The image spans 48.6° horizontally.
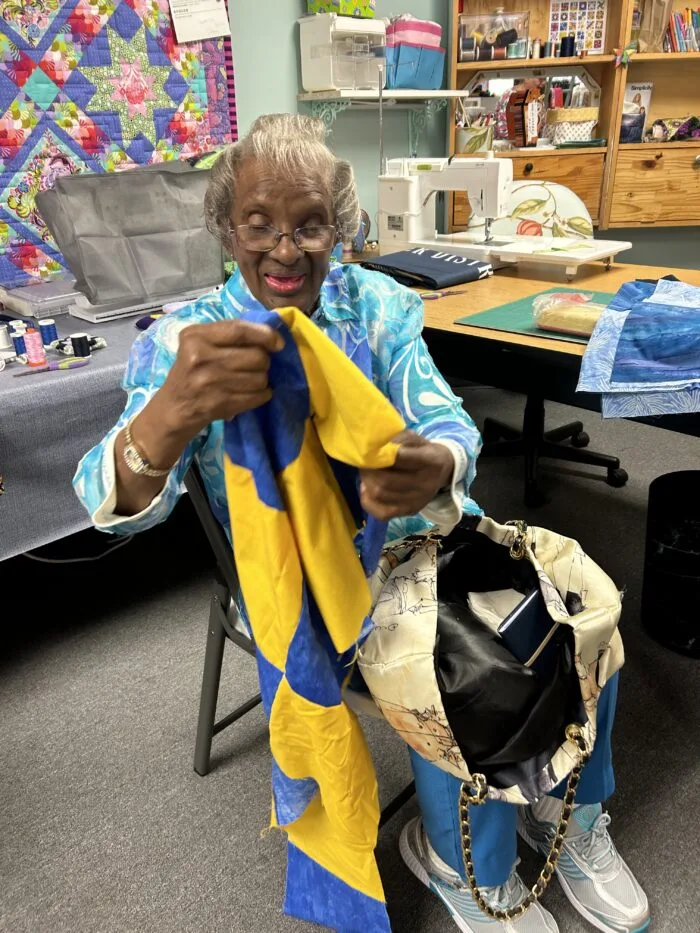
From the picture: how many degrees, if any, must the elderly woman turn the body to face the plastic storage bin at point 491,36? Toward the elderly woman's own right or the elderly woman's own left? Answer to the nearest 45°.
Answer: approximately 135° to the elderly woman's own left

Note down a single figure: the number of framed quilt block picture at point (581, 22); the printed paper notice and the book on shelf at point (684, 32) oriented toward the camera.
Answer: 3

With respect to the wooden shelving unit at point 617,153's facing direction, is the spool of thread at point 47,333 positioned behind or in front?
in front

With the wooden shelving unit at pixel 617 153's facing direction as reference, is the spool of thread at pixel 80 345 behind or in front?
in front

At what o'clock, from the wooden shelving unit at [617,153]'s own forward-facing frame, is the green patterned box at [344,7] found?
The green patterned box is roughly at 2 o'clock from the wooden shelving unit.

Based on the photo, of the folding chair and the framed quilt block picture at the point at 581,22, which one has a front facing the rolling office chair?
the framed quilt block picture

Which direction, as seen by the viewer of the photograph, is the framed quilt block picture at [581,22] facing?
facing the viewer

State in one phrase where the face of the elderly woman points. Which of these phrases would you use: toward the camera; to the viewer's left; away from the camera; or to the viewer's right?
toward the camera

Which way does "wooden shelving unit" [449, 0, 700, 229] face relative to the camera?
toward the camera

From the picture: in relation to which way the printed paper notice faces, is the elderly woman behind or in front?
in front

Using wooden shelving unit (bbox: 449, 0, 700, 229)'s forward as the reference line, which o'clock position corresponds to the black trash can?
The black trash can is roughly at 12 o'clock from the wooden shelving unit.

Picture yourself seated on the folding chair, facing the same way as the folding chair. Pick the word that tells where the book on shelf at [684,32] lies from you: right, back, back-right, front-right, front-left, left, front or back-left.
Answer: left

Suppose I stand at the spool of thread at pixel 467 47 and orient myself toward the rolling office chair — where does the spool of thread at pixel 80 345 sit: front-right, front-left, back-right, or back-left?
front-right
